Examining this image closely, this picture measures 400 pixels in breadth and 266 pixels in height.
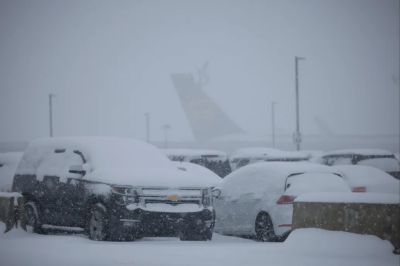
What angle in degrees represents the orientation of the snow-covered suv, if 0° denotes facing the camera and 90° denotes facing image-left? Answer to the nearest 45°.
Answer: approximately 315°

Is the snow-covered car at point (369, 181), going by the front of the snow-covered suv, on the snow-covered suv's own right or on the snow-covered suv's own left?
on the snow-covered suv's own left

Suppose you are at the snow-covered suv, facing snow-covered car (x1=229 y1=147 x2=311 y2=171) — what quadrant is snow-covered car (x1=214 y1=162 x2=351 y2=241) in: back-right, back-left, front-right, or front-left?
front-right

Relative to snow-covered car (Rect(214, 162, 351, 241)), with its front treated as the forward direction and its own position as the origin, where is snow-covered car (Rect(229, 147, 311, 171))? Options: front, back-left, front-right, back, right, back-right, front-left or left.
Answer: front-right

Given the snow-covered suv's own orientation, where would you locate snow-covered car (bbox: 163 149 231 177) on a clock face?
The snow-covered car is roughly at 8 o'clock from the snow-covered suv.

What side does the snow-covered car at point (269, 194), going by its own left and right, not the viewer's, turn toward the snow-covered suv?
left

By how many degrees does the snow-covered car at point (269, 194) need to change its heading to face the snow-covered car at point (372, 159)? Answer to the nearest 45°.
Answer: approximately 45° to its right

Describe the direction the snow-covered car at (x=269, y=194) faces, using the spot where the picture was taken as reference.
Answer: facing away from the viewer and to the left of the viewer

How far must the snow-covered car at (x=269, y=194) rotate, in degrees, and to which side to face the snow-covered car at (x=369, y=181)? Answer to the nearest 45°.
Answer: approximately 90° to its right

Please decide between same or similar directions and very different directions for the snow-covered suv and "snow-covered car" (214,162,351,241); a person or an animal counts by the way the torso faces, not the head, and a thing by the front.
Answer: very different directions

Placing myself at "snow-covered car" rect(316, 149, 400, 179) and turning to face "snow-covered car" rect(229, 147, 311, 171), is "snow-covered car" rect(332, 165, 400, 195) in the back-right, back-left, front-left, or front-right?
back-left
